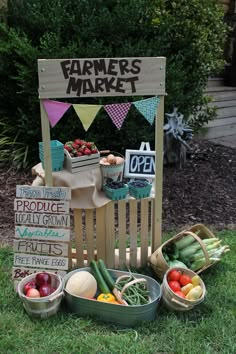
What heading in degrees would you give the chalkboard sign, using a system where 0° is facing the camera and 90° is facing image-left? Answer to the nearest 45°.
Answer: approximately 0°

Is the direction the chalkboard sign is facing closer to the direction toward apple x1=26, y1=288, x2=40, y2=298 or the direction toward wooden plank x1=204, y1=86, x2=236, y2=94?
the apple

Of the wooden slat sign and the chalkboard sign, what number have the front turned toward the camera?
2

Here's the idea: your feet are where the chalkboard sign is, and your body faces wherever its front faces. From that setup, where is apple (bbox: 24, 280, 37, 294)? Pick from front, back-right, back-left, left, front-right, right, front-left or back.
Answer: front-right

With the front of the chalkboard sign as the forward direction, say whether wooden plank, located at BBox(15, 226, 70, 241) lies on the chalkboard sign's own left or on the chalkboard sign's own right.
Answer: on the chalkboard sign's own right

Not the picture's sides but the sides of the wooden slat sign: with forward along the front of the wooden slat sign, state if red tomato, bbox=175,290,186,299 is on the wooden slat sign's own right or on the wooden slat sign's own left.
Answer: on the wooden slat sign's own left

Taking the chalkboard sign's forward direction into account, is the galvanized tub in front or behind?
in front

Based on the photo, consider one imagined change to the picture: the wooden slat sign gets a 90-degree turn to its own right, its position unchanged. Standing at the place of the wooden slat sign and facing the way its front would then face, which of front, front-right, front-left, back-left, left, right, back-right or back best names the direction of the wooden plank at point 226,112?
back-right

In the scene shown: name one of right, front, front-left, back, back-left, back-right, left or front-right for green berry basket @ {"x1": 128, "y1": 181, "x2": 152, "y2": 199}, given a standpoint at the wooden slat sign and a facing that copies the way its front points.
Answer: left
